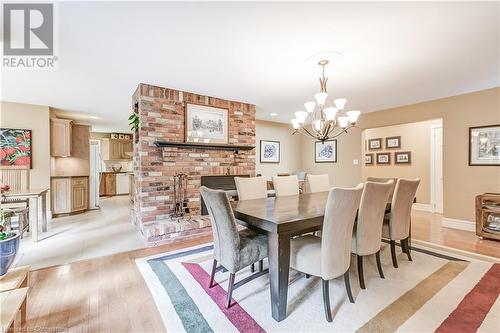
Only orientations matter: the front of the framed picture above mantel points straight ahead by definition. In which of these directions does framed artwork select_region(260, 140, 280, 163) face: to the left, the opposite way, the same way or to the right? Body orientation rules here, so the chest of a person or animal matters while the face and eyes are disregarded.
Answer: the same way

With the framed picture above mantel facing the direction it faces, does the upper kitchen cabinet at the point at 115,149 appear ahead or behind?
behind

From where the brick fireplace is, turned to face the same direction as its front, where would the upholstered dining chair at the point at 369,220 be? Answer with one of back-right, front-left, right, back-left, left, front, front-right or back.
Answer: front

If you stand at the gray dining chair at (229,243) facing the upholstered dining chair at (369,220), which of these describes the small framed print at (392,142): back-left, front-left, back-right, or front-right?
front-left

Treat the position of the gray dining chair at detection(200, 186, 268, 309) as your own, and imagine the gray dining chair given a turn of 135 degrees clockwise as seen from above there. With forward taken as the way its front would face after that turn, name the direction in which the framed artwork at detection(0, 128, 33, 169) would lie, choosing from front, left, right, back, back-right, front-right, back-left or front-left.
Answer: back-right

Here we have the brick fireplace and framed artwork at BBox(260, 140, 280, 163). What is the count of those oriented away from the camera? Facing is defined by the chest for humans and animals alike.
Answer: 0

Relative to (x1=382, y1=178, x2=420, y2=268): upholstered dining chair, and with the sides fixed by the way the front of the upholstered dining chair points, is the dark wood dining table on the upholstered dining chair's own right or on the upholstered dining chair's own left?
on the upholstered dining chair's own left

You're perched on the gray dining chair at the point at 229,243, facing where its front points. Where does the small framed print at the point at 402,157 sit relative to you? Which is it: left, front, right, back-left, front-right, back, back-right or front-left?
front

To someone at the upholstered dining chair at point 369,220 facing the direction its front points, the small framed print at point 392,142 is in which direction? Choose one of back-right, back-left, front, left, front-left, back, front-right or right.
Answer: front-right

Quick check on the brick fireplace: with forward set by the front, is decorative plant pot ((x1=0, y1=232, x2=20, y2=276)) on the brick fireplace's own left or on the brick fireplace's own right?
on the brick fireplace's own right

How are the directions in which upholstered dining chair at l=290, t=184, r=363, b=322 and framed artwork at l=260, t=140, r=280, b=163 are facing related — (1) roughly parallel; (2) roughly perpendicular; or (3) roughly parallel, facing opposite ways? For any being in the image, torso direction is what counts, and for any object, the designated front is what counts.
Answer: roughly parallel, facing opposite ways

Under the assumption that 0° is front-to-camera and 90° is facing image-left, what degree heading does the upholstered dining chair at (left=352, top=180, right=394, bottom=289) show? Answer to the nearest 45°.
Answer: approximately 135°

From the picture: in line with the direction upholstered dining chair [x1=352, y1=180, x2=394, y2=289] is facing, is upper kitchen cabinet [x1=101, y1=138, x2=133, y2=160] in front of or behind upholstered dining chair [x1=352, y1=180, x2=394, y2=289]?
in front

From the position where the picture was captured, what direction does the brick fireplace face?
facing the viewer and to the right of the viewer

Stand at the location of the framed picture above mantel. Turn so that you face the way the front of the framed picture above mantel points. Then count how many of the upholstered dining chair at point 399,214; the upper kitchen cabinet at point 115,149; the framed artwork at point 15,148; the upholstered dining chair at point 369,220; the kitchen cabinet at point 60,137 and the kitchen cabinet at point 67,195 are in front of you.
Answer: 2
